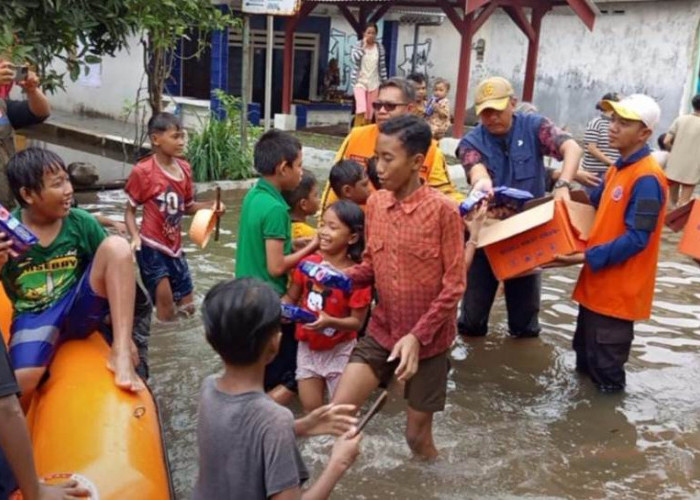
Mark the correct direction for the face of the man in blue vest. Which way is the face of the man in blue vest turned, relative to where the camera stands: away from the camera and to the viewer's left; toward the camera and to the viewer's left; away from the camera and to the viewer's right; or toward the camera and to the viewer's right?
toward the camera and to the viewer's left

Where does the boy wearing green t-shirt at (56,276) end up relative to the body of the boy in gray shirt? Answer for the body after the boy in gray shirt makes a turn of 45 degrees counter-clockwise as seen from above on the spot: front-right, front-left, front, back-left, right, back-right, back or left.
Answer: front-left

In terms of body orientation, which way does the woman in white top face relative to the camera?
toward the camera

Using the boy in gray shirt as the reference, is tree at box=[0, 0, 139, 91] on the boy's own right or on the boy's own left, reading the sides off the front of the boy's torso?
on the boy's own left

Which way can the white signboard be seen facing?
toward the camera

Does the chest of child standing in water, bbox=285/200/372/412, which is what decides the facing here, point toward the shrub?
no

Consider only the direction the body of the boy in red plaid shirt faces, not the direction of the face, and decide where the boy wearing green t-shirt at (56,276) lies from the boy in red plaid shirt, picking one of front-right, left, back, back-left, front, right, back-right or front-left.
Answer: front-right

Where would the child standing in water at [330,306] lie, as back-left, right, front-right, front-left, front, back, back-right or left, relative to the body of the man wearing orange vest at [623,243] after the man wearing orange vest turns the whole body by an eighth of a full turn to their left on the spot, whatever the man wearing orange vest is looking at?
front-right

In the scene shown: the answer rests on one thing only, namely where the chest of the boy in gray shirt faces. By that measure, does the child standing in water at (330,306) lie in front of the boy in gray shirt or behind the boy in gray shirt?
in front

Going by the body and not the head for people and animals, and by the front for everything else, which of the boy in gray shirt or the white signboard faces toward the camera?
the white signboard

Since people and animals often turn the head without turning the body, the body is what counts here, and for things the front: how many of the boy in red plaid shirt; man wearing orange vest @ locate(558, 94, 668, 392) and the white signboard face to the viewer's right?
0

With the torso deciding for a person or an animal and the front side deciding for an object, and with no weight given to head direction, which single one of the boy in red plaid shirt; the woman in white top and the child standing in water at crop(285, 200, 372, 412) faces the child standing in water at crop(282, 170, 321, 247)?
the woman in white top

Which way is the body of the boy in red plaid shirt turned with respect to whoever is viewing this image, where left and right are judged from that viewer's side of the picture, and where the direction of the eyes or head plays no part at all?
facing the viewer and to the left of the viewer
